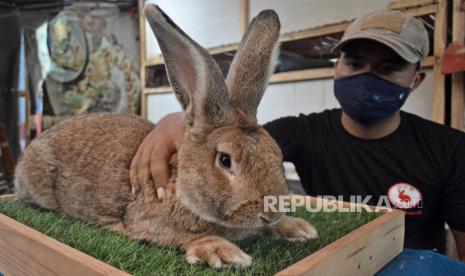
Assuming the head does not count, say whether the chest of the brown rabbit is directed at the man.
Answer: no

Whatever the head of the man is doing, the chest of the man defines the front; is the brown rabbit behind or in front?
in front

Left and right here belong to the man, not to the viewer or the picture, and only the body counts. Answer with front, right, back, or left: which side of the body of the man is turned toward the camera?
front

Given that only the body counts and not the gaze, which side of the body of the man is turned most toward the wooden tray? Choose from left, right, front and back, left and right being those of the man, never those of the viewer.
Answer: front

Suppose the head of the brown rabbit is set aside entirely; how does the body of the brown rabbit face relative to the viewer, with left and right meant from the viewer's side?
facing the viewer and to the right of the viewer

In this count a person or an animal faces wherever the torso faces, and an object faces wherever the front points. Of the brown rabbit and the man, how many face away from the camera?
0
